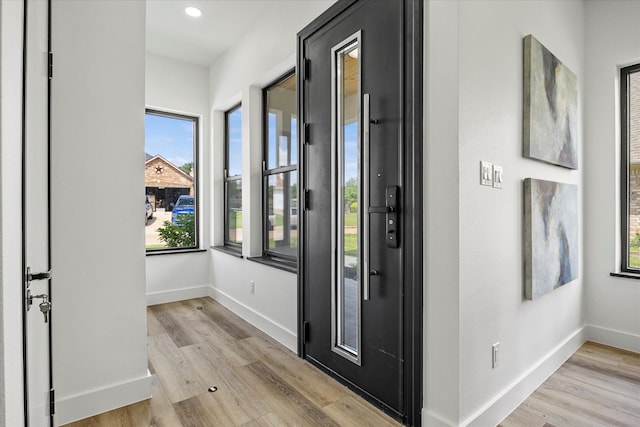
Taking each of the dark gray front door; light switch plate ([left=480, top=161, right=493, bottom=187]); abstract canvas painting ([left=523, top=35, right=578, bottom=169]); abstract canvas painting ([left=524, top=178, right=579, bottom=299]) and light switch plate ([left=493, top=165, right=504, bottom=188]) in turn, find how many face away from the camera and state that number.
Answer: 0

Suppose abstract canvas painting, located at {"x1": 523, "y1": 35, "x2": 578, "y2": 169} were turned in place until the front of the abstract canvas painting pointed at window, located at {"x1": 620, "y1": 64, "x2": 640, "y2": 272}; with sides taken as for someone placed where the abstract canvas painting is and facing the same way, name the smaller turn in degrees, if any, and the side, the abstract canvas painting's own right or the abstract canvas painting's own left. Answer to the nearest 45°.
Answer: approximately 90° to the abstract canvas painting's own left

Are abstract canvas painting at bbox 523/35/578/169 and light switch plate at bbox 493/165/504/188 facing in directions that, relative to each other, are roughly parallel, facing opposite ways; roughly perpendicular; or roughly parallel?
roughly parallel

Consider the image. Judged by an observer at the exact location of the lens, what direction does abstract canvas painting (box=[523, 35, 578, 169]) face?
facing the viewer and to the right of the viewer

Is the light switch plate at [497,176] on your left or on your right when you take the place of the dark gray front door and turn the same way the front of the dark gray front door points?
on your left

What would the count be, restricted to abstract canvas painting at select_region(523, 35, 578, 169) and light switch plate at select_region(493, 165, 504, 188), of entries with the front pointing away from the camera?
0

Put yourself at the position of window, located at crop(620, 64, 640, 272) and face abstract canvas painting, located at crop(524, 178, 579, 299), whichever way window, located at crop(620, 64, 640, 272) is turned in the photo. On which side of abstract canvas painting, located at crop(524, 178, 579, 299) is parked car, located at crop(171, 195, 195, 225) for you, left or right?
right

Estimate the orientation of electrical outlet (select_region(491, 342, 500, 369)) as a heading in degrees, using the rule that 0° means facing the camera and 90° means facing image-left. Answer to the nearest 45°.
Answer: approximately 315°

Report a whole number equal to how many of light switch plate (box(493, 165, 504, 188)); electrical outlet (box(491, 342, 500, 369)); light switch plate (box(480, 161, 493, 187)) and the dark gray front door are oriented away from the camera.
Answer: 0

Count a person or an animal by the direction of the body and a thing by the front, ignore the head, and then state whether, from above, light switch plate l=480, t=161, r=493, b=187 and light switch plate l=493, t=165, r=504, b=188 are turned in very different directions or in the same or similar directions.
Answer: same or similar directions

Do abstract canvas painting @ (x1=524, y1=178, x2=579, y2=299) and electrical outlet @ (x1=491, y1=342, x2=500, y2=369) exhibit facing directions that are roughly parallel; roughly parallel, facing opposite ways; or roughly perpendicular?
roughly parallel

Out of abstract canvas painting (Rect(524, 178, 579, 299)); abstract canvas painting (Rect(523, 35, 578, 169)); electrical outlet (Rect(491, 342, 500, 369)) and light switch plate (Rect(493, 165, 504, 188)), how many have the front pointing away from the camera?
0

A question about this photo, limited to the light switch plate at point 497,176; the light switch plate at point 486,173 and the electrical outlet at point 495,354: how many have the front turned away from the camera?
0
